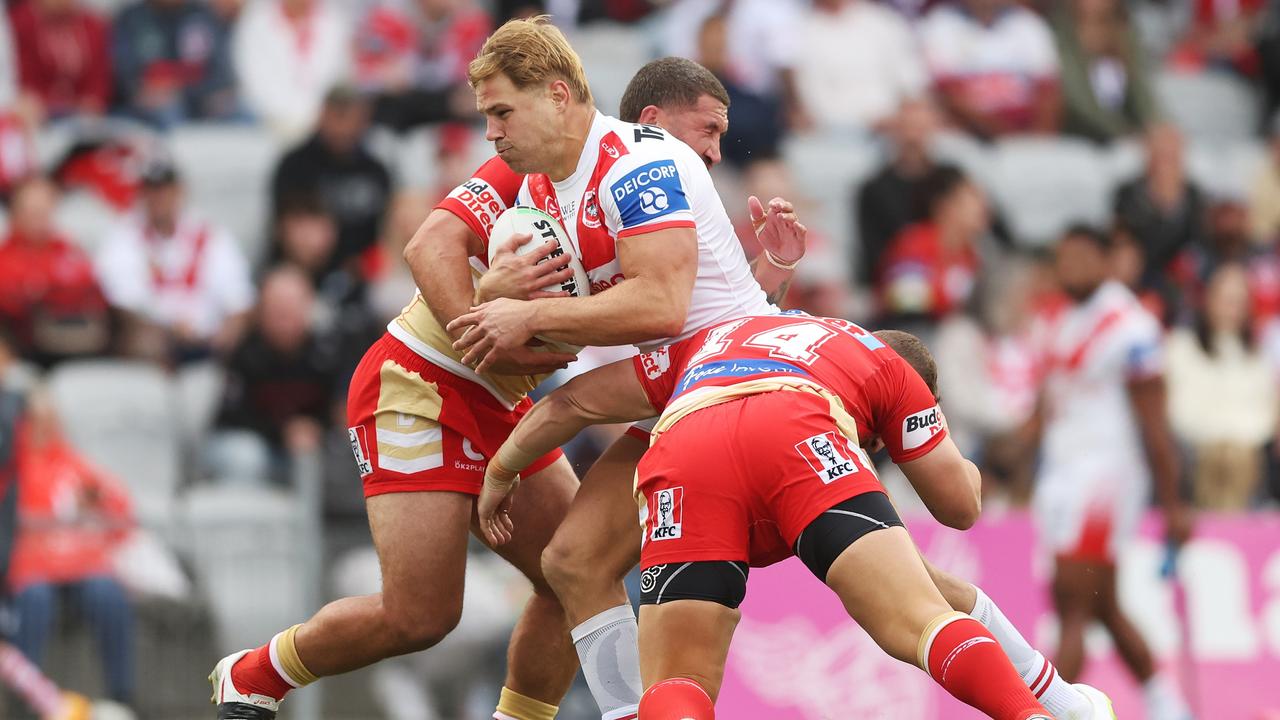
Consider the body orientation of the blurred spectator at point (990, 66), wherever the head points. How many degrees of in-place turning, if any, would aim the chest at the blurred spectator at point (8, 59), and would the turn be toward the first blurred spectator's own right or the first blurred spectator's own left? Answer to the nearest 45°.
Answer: approximately 45° to the first blurred spectator's own right

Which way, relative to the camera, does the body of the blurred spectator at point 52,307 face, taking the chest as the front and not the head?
toward the camera

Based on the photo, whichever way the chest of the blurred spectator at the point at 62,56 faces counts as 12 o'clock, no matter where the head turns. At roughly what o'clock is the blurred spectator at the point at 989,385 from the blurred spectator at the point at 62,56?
the blurred spectator at the point at 989,385 is roughly at 10 o'clock from the blurred spectator at the point at 62,56.

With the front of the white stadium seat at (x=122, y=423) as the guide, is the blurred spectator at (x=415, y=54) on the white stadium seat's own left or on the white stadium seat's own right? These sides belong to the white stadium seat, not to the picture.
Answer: on the white stadium seat's own left

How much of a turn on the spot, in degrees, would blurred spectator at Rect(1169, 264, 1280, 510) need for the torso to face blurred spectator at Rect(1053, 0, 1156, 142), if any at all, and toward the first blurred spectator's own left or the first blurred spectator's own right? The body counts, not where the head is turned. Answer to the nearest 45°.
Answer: approximately 180°

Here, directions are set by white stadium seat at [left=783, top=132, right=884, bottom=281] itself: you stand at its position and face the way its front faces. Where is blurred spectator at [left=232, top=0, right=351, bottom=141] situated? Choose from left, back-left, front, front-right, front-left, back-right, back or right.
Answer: right

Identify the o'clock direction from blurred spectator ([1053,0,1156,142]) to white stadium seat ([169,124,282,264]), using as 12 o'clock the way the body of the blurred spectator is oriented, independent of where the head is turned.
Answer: The white stadium seat is roughly at 2 o'clock from the blurred spectator.

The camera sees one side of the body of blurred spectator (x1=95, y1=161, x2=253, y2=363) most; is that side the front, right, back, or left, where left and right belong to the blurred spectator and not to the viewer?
front

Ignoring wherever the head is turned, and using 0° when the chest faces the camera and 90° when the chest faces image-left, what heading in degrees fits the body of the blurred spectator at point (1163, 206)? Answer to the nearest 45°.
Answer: approximately 0°

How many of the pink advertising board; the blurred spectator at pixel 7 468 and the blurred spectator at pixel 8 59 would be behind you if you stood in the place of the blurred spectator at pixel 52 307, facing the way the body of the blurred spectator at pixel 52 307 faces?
1

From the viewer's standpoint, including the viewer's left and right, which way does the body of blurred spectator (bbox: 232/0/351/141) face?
facing the viewer

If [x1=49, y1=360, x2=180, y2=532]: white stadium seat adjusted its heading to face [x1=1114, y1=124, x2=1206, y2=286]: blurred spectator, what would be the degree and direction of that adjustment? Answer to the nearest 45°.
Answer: approximately 90° to its left

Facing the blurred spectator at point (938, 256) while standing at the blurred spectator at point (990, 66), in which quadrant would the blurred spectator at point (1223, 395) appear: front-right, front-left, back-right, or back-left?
front-left

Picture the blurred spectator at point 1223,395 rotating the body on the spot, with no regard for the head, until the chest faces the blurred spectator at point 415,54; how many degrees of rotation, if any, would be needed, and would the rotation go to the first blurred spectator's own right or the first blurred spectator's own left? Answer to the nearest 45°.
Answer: approximately 90° to the first blurred spectator's own right

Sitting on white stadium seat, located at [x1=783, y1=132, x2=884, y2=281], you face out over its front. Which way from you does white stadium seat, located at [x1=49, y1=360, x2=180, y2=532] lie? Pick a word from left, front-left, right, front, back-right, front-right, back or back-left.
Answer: front-right
